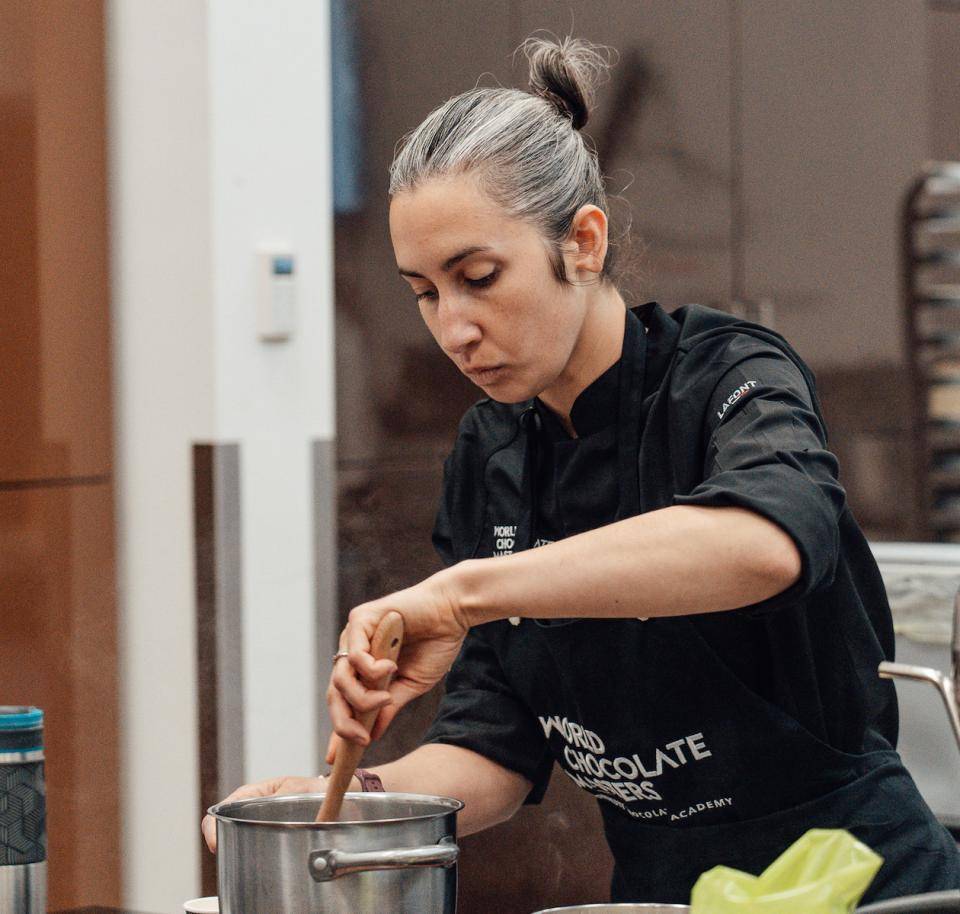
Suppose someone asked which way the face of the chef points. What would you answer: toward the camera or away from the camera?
toward the camera

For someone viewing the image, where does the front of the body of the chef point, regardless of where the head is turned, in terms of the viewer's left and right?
facing the viewer and to the left of the viewer

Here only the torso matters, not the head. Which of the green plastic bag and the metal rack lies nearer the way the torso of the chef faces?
the green plastic bag

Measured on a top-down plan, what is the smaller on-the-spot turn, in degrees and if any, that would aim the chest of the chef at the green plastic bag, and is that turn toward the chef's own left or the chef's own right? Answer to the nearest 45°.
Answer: approximately 45° to the chef's own left

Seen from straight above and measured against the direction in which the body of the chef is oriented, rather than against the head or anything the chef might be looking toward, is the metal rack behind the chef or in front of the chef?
behind
